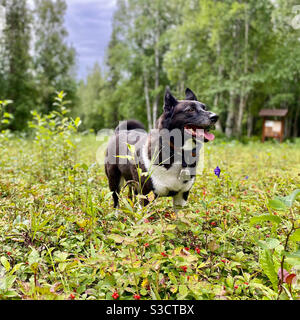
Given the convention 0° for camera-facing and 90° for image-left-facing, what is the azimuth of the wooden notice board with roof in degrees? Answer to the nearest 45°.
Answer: approximately 0°

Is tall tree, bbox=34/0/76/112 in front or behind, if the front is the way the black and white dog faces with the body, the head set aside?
behind

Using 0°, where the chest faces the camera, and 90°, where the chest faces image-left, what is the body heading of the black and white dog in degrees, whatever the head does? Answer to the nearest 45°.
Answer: approximately 315°

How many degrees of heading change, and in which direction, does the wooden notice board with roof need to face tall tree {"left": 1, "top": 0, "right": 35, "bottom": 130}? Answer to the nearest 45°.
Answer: approximately 90° to its right

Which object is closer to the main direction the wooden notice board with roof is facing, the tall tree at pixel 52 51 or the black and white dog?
the black and white dog
